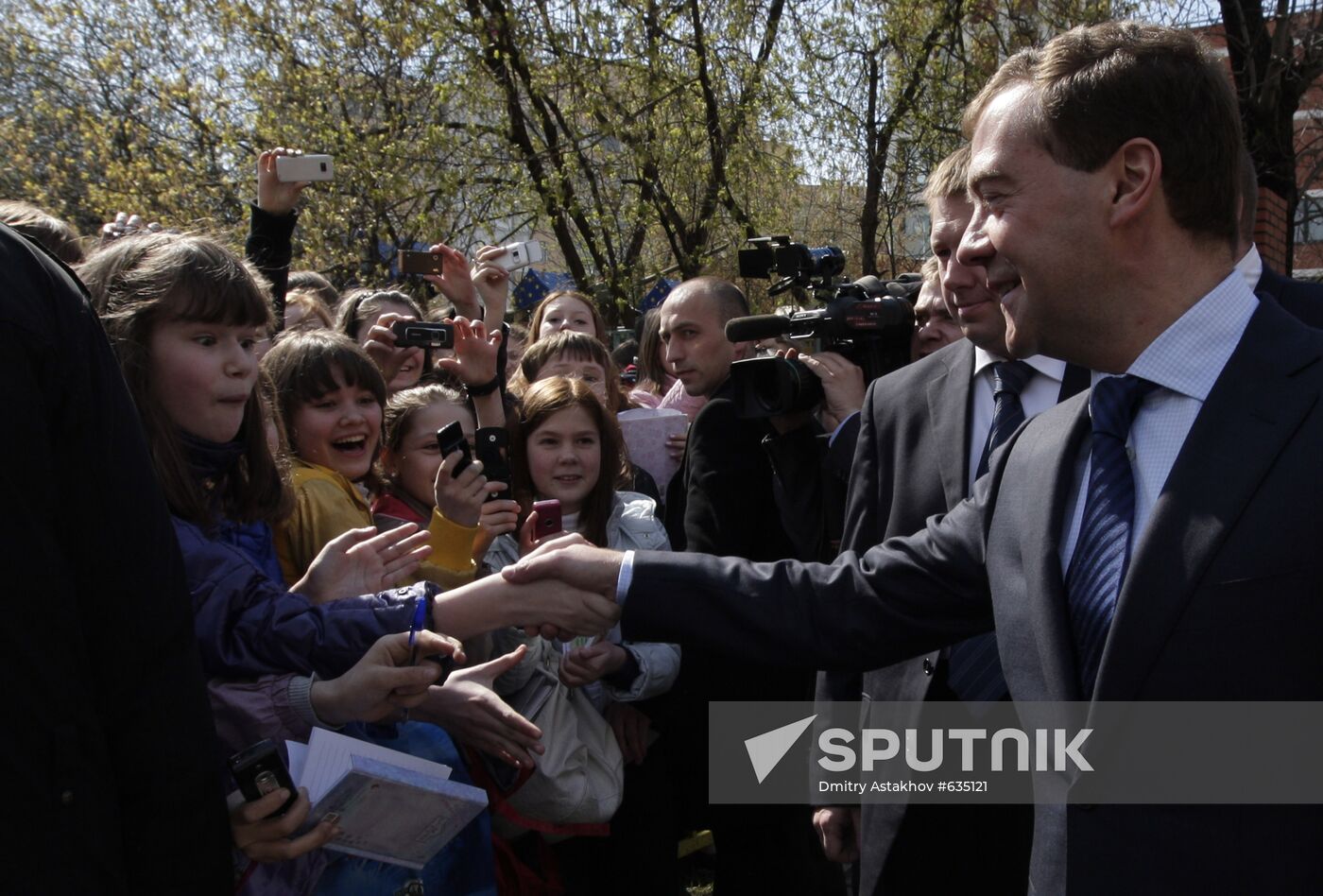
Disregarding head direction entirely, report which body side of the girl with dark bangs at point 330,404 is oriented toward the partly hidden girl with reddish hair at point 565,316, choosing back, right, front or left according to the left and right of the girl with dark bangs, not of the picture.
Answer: left

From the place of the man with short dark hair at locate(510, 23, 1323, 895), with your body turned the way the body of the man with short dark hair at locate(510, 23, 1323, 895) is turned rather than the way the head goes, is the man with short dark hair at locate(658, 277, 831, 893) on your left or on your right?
on your right

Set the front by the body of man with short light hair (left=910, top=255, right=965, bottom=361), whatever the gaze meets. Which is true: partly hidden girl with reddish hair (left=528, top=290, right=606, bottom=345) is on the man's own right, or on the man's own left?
on the man's own right
